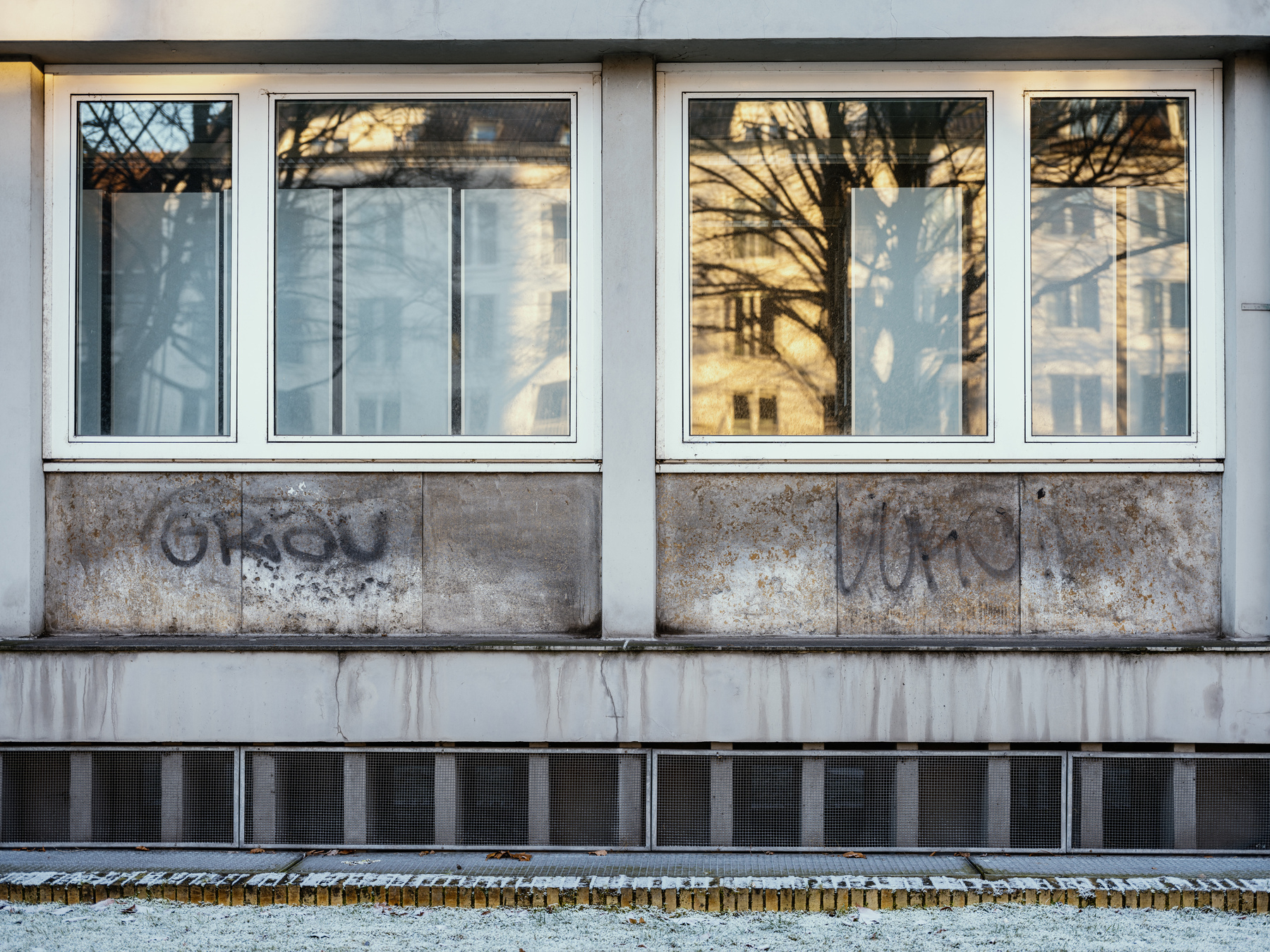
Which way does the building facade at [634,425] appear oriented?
toward the camera

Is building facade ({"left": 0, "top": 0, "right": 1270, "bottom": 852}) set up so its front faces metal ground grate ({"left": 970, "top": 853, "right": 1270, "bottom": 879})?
no

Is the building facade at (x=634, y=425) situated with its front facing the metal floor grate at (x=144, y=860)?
no
